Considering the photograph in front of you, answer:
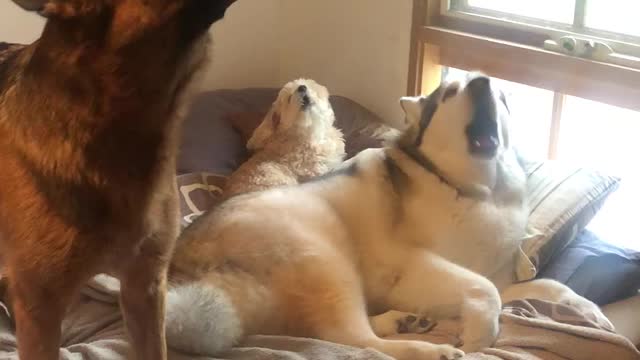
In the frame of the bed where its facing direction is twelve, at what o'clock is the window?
The window is roughly at 7 o'clock from the bed.

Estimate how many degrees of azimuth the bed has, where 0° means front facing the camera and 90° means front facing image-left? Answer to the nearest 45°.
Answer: approximately 0°
